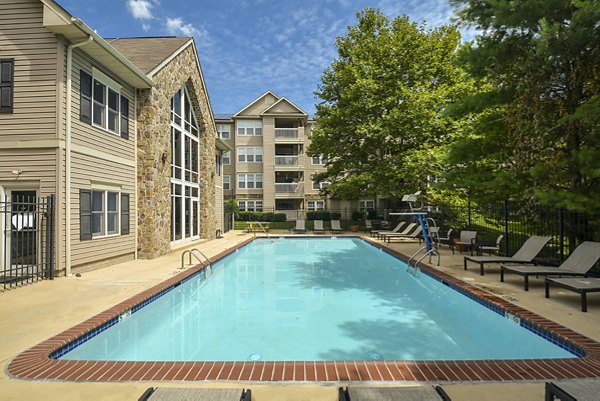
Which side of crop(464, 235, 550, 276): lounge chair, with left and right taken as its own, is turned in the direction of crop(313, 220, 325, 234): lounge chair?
right

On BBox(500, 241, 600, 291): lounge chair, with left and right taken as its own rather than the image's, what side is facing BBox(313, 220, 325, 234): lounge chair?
right

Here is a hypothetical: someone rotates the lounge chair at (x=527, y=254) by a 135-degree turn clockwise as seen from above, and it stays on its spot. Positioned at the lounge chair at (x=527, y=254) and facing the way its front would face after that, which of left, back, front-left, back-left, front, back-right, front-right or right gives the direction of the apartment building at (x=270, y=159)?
front-left

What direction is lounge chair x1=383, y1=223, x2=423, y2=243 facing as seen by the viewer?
to the viewer's left

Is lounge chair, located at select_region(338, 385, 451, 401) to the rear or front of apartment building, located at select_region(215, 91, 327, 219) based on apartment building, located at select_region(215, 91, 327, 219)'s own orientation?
to the front

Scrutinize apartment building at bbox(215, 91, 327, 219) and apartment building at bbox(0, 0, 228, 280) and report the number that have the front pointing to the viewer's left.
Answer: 0

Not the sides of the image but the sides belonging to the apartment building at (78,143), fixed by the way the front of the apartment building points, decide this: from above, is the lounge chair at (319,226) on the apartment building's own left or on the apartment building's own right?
on the apartment building's own left

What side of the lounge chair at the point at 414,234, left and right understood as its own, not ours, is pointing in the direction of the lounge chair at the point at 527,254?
left

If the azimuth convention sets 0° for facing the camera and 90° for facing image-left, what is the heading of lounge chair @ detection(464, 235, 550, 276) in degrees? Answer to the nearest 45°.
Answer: approximately 45°

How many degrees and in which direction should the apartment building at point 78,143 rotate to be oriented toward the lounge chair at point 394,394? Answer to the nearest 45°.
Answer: approximately 45° to its right

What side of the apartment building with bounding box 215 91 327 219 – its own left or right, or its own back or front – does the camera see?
front
